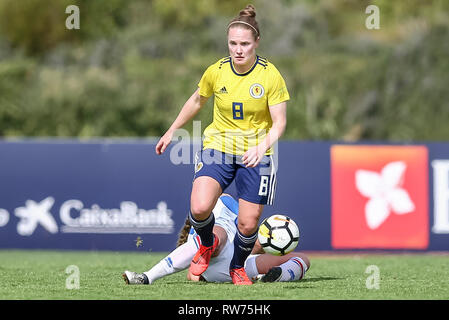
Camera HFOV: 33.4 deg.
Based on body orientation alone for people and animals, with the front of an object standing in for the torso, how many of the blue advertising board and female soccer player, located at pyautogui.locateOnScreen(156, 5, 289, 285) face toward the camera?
2

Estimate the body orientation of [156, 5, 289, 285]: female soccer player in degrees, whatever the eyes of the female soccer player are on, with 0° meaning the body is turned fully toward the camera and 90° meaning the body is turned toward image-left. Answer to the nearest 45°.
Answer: approximately 0°

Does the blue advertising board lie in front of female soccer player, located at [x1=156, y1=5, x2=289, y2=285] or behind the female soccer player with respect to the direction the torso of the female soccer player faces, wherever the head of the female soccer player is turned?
behind

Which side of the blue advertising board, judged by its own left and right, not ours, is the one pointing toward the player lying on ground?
front

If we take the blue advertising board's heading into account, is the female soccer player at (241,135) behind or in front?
in front

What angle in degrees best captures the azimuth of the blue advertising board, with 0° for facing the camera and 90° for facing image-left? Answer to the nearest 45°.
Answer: approximately 0°
